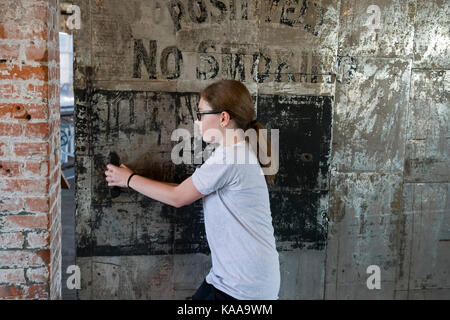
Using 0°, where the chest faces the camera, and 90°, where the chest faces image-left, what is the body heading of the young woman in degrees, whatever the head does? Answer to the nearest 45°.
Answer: approximately 90°

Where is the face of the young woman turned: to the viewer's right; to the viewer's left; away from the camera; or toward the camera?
to the viewer's left
